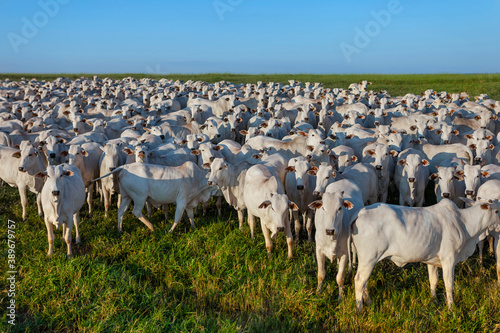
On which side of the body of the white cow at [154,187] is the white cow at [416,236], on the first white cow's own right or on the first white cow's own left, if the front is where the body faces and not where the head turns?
on the first white cow's own right

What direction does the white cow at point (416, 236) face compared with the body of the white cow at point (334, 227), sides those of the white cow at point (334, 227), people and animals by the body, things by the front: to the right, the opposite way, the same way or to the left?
to the left

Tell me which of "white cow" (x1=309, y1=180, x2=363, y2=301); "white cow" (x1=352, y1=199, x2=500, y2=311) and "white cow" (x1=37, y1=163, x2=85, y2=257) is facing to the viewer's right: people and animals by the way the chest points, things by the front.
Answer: "white cow" (x1=352, y1=199, x2=500, y2=311)

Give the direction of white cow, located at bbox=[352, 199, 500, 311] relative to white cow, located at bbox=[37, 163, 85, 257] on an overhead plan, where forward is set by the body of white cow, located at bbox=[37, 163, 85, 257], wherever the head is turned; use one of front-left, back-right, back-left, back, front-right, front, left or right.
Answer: front-left

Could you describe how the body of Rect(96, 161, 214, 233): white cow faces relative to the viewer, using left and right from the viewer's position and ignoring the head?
facing to the right of the viewer

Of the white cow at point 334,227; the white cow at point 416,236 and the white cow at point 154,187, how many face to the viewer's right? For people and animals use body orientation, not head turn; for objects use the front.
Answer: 2

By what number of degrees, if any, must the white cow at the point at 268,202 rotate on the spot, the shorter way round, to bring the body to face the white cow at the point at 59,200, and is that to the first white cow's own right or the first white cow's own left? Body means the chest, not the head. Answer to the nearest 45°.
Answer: approximately 135° to the first white cow's own right

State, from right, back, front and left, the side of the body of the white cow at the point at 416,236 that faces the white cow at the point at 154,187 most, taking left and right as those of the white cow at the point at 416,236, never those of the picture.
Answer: back

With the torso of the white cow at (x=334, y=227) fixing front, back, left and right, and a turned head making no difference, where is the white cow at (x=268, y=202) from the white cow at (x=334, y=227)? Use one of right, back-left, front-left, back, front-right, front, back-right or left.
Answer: back-right

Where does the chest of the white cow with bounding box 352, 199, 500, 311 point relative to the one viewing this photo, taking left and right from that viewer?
facing to the right of the viewer

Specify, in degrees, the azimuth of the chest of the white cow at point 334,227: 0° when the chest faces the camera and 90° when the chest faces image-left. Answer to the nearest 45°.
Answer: approximately 0°
